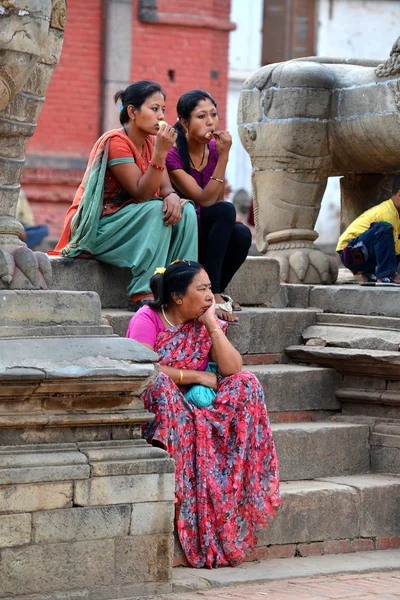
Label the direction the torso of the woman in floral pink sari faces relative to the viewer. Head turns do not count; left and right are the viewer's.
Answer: facing the viewer and to the right of the viewer

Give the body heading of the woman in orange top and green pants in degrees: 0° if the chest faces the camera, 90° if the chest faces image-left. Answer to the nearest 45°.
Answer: approximately 315°

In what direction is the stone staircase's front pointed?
toward the camera

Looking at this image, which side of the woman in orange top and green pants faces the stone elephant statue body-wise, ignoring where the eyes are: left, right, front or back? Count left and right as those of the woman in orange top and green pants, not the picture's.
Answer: front

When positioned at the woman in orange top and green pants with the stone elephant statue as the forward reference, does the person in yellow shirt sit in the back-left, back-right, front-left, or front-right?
front-right

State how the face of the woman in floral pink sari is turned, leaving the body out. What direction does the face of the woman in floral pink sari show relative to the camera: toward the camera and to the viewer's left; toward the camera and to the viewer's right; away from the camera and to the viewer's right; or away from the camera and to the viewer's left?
toward the camera and to the viewer's right

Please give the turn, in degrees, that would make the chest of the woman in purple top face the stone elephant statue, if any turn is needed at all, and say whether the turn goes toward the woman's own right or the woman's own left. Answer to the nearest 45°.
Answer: approximately 90° to the woman's own left

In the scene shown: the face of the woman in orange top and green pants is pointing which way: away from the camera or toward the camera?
toward the camera
